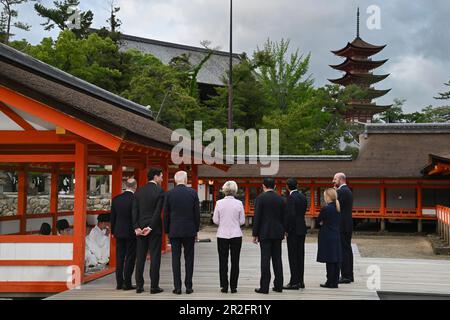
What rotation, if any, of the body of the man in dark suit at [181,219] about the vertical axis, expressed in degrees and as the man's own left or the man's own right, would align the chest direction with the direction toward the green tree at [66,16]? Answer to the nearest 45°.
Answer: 0° — they already face it

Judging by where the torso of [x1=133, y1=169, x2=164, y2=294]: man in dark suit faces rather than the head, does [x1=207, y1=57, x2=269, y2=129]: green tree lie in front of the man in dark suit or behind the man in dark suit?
in front

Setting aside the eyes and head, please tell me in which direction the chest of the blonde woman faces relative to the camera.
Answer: away from the camera

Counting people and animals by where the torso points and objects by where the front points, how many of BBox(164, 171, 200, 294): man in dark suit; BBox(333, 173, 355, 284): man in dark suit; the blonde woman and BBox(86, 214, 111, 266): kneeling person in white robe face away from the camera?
2

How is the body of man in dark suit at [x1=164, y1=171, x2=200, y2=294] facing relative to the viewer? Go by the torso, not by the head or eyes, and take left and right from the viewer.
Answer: facing away from the viewer

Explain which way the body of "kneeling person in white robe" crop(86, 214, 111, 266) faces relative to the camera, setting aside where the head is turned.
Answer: to the viewer's right

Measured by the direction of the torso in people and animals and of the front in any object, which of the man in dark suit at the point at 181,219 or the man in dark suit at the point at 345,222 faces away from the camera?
the man in dark suit at the point at 181,219

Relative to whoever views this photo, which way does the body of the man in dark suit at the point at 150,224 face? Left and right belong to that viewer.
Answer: facing away from the viewer and to the right of the viewer

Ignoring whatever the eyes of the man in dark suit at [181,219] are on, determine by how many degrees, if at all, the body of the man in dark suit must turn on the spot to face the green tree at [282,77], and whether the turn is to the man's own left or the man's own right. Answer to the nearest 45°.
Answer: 0° — they already face it

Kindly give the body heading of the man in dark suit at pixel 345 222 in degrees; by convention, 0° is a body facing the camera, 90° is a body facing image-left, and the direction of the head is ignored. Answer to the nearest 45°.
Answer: approximately 90°

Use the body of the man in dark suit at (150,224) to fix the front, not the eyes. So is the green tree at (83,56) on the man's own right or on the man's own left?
on the man's own left

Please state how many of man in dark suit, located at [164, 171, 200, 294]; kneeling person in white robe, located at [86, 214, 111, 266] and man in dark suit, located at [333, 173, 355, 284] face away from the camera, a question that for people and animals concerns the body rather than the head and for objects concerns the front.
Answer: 1

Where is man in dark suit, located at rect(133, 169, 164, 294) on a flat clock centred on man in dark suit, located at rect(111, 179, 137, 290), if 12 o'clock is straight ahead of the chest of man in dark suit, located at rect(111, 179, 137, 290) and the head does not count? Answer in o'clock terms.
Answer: man in dark suit, located at rect(133, 169, 164, 294) is roughly at 3 o'clock from man in dark suit, located at rect(111, 179, 137, 290).
